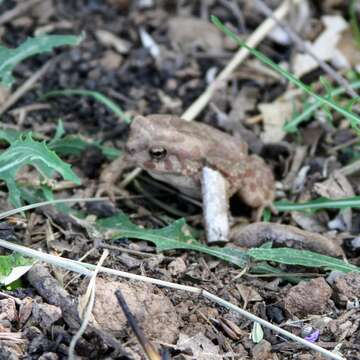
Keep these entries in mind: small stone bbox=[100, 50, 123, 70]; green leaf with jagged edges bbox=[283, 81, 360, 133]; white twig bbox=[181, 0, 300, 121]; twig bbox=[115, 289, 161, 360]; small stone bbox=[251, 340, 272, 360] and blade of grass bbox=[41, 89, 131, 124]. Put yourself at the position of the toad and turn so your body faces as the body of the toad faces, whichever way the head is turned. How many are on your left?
2

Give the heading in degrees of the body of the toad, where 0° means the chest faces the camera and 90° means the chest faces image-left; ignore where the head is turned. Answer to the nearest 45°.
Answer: approximately 90°

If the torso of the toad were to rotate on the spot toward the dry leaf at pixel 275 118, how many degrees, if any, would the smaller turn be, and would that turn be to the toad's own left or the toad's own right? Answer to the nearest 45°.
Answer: approximately 135° to the toad's own right

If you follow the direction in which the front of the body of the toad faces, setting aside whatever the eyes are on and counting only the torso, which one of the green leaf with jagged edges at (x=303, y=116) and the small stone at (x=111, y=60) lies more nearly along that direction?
the small stone

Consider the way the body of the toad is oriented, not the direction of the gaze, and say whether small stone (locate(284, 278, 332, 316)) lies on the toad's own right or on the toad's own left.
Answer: on the toad's own left

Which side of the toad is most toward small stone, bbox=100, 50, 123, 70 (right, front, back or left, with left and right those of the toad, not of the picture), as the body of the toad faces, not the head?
right

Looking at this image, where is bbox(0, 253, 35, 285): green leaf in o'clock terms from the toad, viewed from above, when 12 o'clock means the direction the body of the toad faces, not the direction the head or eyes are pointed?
The green leaf is roughly at 10 o'clock from the toad.

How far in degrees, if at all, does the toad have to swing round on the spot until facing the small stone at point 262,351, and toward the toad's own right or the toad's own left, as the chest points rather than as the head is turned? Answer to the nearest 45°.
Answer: approximately 90° to the toad's own left

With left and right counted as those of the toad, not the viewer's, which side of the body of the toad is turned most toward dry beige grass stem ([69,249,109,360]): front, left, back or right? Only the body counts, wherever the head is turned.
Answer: left

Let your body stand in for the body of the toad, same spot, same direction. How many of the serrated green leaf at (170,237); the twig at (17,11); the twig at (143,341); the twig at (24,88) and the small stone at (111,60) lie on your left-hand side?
2

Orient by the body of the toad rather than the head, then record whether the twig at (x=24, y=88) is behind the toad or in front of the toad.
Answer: in front
